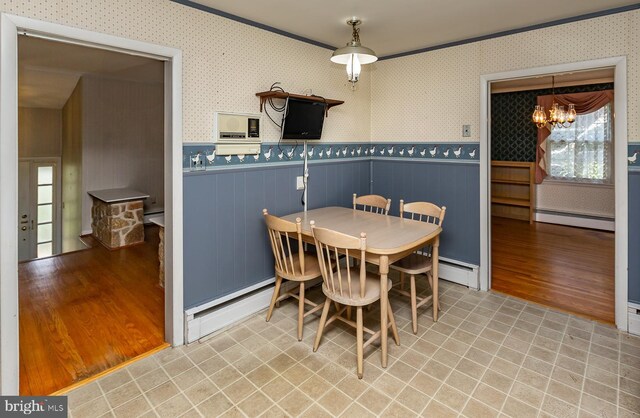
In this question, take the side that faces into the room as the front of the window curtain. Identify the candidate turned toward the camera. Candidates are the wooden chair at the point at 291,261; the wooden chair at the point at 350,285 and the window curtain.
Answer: the window curtain

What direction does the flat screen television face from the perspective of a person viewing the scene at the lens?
facing the viewer and to the right of the viewer

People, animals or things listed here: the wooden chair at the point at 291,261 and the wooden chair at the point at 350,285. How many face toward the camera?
0

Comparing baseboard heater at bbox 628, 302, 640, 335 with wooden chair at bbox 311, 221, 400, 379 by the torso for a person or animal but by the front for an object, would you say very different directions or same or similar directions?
very different directions

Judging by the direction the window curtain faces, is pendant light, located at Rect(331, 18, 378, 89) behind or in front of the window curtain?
in front
